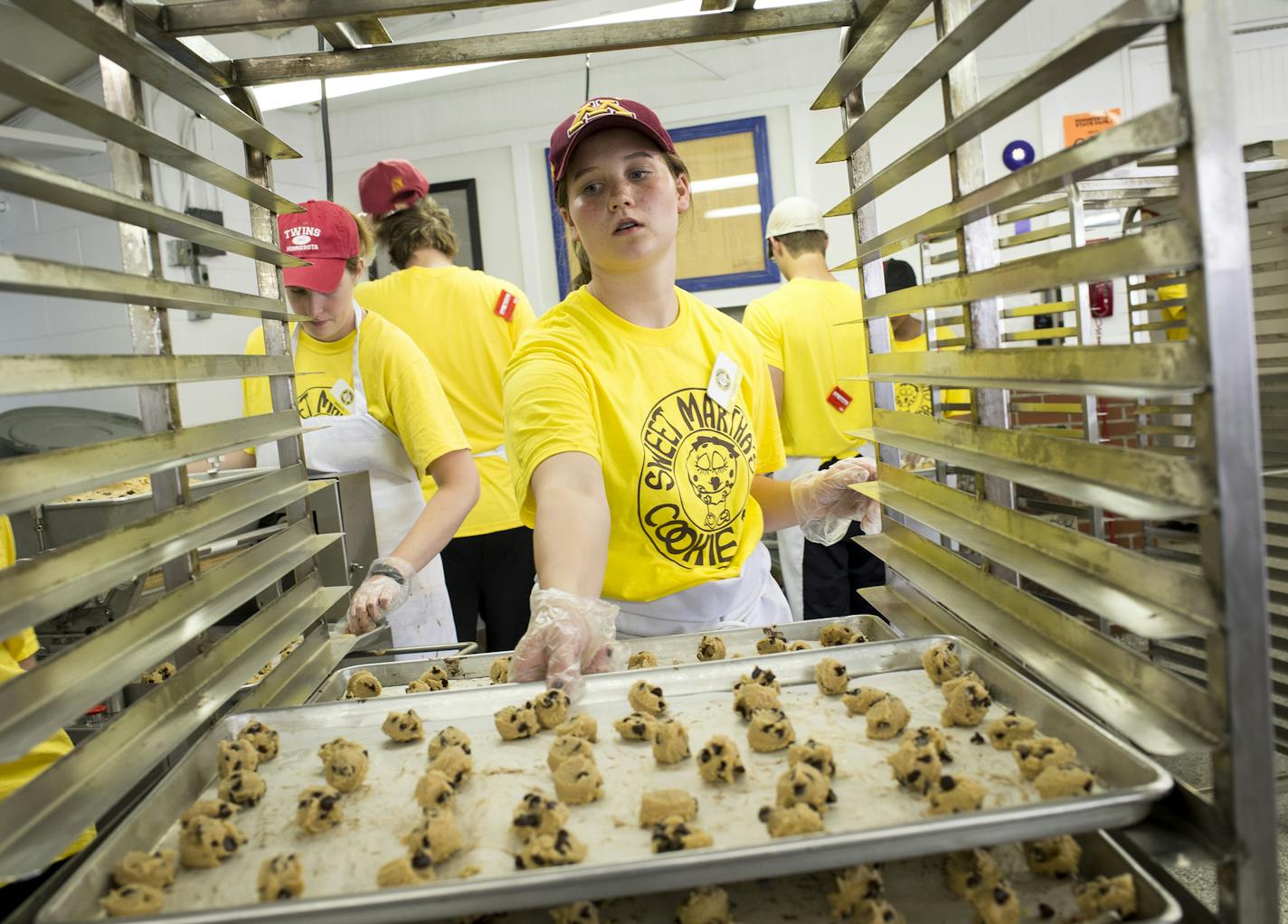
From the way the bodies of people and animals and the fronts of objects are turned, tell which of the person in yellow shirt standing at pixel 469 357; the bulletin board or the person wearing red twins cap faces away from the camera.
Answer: the person in yellow shirt standing

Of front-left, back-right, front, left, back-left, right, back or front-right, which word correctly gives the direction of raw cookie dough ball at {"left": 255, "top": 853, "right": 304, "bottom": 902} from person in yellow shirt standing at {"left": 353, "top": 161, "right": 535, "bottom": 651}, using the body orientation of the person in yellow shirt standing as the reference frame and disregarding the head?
back

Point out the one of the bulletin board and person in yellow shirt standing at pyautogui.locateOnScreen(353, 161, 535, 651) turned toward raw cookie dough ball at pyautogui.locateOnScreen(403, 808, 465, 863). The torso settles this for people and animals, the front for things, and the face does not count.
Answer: the bulletin board

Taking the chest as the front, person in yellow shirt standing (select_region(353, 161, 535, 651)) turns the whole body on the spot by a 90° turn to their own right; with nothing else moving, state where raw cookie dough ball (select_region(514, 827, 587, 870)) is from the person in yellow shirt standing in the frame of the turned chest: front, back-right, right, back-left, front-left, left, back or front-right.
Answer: right

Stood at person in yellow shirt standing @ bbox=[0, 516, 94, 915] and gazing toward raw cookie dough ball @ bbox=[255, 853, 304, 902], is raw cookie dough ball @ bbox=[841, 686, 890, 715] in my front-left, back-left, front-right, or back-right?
front-left

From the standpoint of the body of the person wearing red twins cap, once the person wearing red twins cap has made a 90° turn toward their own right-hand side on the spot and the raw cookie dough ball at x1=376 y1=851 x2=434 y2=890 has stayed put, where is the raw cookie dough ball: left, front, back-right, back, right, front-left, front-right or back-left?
back-left

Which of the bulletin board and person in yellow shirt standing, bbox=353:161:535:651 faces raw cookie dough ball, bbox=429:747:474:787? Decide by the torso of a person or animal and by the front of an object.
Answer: the bulletin board

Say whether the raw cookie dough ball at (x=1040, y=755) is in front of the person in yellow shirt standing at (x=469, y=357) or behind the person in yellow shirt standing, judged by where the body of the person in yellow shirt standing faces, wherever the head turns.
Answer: behind

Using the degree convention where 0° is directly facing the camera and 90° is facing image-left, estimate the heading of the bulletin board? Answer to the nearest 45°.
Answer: approximately 0°

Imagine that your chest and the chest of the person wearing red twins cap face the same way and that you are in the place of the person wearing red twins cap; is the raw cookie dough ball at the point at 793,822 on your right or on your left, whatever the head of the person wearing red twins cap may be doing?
on your left

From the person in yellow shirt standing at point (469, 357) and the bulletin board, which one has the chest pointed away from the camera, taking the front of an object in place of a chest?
the person in yellow shirt standing

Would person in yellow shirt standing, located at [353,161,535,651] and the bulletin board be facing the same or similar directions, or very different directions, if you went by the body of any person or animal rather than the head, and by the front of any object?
very different directions

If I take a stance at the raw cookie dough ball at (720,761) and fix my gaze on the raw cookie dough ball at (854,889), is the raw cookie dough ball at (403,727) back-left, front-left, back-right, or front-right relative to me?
back-right

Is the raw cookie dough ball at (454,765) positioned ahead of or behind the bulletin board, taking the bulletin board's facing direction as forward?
ahead

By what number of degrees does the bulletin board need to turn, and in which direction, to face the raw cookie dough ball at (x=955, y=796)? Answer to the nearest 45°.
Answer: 0° — it already faces it

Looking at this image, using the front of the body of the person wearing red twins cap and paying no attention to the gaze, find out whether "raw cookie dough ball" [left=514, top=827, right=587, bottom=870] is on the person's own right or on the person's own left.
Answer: on the person's own left

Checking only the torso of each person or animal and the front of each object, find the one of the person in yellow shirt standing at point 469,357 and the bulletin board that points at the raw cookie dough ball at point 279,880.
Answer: the bulletin board

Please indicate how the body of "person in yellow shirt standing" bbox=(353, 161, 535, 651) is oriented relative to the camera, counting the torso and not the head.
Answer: away from the camera

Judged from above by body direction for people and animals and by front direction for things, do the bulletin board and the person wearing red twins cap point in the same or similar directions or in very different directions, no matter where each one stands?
same or similar directions
